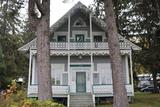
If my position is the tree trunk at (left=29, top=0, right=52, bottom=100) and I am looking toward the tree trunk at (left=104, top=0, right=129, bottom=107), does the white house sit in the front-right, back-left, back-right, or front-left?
front-left

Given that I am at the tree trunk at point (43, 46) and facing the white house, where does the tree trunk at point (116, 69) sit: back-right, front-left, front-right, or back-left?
front-right

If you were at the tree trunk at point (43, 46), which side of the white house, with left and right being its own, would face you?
front

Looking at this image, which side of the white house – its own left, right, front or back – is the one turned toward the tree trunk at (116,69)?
front

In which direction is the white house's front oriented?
toward the camera
